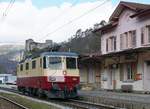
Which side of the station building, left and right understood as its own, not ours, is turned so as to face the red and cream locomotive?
front

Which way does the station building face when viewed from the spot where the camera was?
facing the viewer and to the left of the viewer

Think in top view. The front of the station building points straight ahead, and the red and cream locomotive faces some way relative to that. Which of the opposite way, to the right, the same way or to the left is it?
to the left

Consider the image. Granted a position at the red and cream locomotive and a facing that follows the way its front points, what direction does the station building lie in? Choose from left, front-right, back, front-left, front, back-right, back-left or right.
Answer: left

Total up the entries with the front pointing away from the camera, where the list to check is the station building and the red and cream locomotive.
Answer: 0
